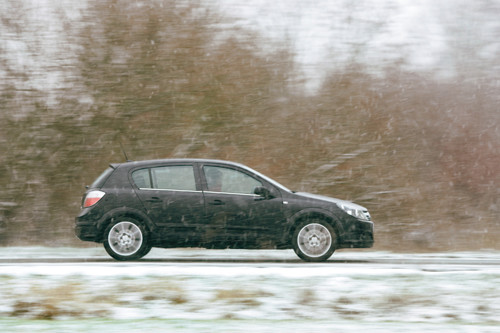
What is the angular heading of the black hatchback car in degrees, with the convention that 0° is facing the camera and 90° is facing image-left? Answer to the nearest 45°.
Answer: approximately 270°
